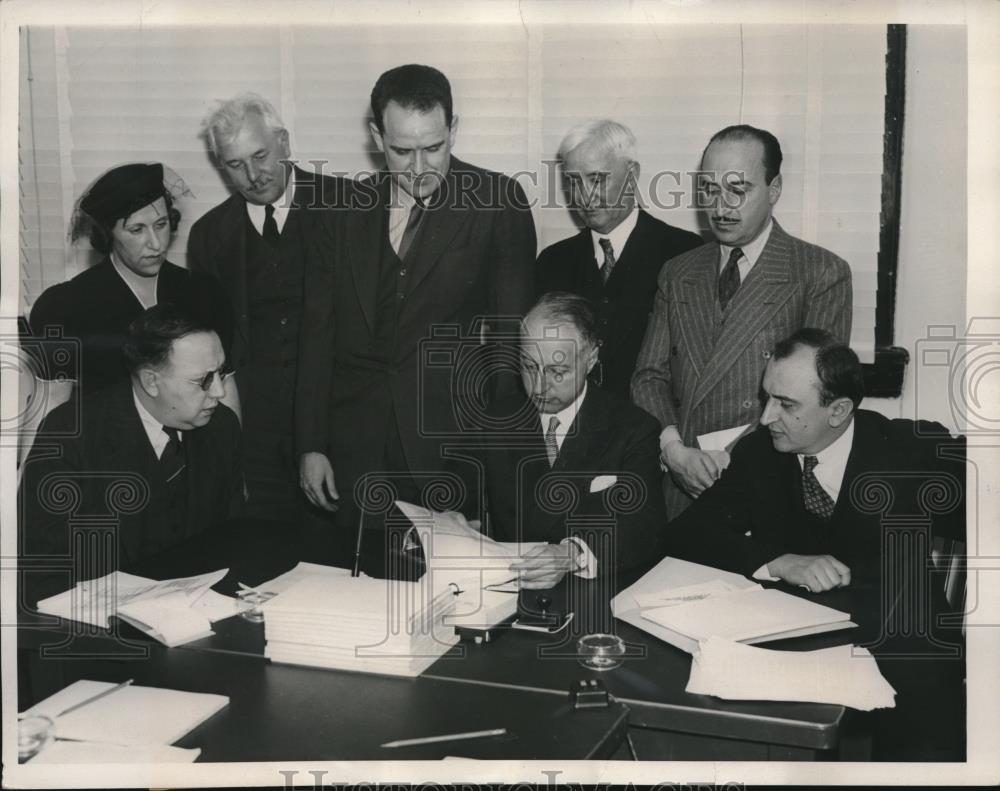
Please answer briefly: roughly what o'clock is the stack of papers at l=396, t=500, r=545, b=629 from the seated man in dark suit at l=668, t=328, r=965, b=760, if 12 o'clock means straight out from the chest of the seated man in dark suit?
The stack of papers is roughly at 12 o'clock from the seated man in dark suit.

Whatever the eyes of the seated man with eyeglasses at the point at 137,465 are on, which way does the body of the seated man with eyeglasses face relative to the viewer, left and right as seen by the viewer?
facing the viewer and to the right of the viewer

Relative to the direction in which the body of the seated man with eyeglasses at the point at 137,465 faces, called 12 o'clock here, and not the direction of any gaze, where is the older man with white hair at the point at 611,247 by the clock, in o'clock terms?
The older man with white hair is roughly at 11 o'clock from the seated man with eyeglasses.

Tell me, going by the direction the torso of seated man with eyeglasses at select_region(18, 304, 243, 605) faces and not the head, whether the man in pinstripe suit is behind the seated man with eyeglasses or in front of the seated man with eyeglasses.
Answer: in front

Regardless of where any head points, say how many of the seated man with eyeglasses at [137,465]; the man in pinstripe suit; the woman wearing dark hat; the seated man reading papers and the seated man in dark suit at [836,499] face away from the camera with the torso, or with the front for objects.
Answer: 0

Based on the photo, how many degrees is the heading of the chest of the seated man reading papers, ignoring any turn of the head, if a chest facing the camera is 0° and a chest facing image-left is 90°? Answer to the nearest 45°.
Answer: approximately 45°

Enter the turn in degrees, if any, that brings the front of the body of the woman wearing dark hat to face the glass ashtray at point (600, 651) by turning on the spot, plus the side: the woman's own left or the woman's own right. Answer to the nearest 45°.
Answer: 0° — they already face it

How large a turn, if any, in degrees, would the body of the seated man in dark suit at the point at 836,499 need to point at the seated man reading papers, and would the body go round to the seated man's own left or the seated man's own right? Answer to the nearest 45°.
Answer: approximately 45° to the seated man's own right

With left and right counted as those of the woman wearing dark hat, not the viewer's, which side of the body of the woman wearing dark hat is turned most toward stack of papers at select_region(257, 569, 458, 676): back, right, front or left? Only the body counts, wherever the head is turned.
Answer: front

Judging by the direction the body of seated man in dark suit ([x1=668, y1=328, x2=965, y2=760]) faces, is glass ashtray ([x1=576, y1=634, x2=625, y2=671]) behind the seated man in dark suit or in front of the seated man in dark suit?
in front

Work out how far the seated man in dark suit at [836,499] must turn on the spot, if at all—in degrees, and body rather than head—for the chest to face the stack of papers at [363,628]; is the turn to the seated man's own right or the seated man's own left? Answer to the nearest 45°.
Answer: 0° — they already face it

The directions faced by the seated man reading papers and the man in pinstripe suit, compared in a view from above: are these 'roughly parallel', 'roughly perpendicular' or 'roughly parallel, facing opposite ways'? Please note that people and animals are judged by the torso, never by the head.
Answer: roughly parallel

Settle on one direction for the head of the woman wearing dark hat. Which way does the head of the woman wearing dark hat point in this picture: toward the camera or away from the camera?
toward the camera

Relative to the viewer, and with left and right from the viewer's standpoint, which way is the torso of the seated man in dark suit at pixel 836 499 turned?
facing the viewer and to the left of the viewer

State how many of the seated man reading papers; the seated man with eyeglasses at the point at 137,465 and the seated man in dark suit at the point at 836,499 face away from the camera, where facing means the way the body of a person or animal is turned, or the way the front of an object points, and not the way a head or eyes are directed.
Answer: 0

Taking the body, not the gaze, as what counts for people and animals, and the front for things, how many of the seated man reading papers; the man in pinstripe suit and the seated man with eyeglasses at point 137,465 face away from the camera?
0

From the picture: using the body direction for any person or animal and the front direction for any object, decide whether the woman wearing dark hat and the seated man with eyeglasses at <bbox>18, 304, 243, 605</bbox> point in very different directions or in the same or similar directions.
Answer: same or similar directions
